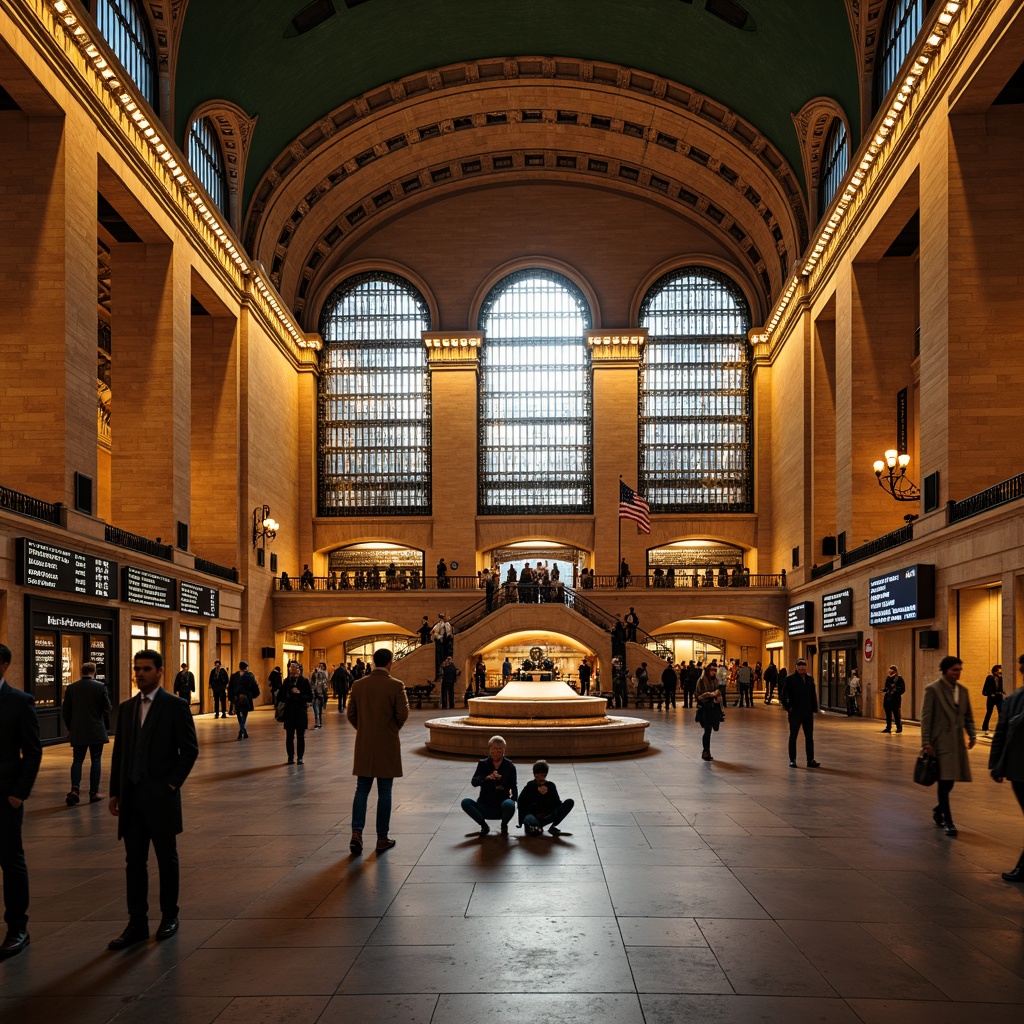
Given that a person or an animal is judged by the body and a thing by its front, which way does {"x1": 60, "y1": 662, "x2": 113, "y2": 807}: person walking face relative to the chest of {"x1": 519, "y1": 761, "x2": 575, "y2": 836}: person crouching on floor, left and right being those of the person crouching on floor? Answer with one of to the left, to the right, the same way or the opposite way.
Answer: the opposite way

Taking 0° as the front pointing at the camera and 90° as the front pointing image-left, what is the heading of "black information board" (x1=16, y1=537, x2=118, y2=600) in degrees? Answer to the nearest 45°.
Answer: approximately 315°

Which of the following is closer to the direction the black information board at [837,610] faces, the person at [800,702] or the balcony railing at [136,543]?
the balcony railing

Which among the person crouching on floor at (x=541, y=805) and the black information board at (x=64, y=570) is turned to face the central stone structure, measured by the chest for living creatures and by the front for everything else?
the black information board

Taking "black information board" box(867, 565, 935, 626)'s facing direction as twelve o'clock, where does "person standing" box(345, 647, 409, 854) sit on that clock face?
The person standing is roughly at 11 o'clock from the black information board.

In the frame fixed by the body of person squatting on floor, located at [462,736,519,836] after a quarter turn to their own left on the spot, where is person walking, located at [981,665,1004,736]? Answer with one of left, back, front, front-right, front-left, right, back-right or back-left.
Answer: front-left

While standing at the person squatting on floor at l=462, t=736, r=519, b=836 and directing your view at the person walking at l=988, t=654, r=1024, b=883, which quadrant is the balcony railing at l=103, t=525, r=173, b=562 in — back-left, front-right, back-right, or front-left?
back-left
